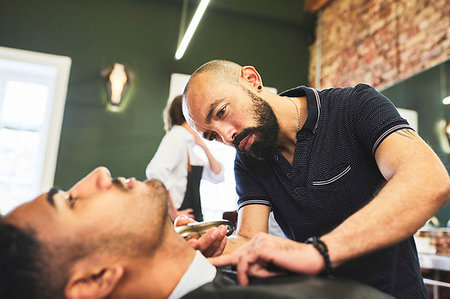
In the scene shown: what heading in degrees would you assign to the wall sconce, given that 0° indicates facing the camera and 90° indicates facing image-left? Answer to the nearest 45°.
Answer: approximately 0°

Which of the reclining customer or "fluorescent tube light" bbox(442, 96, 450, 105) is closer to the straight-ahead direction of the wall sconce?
the reclining customer

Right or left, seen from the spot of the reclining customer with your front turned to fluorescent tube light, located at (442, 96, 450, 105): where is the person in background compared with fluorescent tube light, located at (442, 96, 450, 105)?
left

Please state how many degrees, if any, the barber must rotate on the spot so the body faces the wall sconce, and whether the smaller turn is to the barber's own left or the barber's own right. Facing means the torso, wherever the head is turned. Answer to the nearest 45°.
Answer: approximately 90° to the barber's own right

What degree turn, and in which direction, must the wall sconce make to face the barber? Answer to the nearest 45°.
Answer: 0° — it already faces them

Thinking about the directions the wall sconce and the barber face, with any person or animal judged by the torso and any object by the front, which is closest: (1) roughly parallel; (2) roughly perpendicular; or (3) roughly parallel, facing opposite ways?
roughly perpendicular

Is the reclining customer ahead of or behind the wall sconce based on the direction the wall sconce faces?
ahead

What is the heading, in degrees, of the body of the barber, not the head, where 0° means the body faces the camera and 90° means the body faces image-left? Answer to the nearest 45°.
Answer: approximately 45°

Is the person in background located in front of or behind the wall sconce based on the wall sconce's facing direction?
in front

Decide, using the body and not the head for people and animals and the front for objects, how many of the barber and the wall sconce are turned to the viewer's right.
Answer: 0

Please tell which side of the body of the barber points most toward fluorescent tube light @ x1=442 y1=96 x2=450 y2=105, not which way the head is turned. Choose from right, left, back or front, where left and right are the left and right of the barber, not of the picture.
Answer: back

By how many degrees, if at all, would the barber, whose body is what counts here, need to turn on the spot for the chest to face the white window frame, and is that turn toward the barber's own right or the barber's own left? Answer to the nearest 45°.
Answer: approximately 90° to the barber's own right
